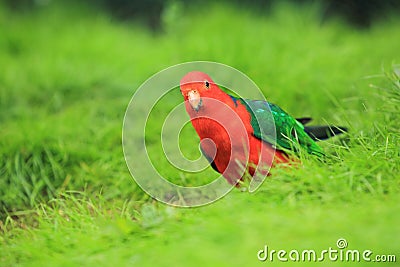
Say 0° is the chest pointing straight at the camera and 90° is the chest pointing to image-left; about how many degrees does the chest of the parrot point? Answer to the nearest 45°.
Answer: approximately 45°
